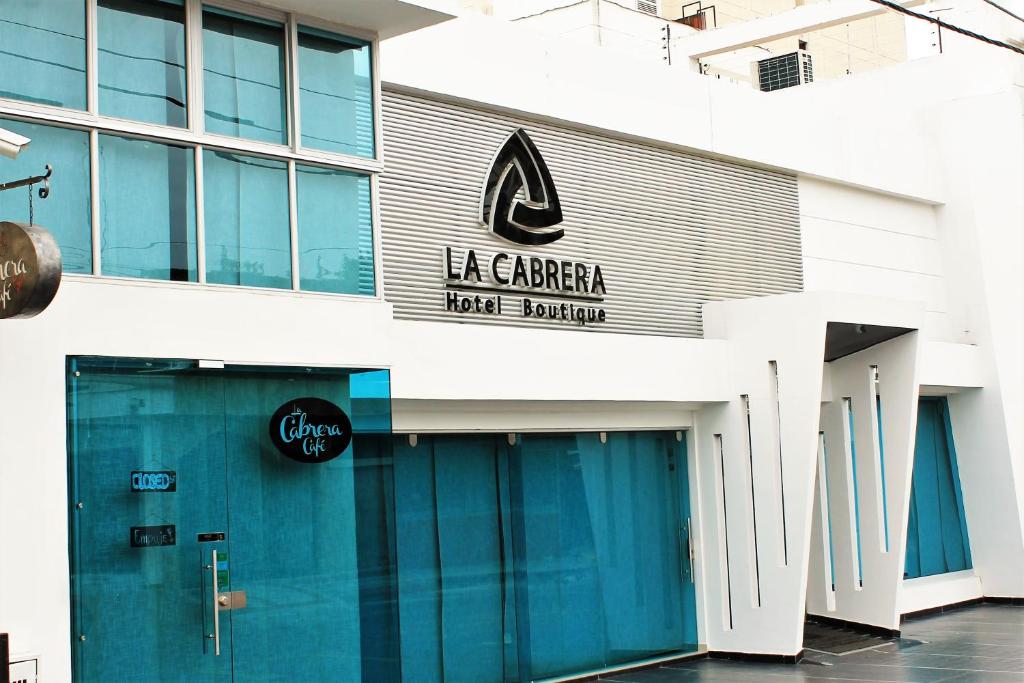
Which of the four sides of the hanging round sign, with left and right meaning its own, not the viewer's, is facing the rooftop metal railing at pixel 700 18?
back

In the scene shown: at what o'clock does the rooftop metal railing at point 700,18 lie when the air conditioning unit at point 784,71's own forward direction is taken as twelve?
The rooftop metal railing is roughly at 4 o'clock from the air conditioning unit.

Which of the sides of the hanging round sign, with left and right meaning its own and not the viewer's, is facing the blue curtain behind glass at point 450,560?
back

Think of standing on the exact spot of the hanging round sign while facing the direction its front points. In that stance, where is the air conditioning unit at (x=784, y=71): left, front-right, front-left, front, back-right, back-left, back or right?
back

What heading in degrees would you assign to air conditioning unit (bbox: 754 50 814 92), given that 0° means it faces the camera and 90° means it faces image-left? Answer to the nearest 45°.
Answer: approximately 45°
